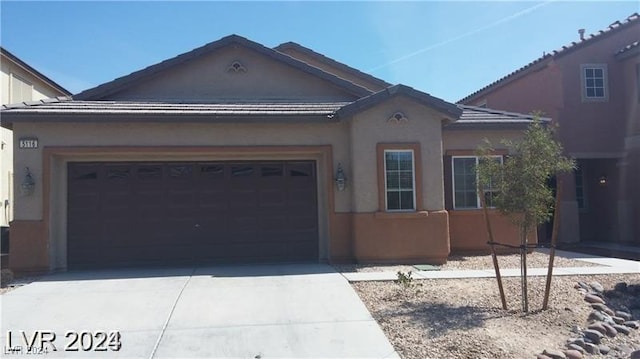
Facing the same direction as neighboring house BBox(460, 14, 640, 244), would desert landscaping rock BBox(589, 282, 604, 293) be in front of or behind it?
in front

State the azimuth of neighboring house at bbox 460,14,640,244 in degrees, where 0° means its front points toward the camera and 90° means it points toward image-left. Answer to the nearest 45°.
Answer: approximately 0°

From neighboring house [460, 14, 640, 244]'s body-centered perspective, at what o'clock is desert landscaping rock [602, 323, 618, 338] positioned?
The desert landscaping rock is roughly at 12 o'clock from the neighboring house.

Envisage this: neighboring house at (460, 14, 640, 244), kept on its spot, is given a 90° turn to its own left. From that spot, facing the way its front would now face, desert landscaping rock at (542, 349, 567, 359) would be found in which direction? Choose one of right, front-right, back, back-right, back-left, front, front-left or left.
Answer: right

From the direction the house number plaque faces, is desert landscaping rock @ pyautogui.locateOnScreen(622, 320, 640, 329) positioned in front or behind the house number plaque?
in front

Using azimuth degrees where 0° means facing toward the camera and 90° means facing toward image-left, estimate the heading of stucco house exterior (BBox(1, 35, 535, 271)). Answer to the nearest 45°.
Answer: approximately 0°

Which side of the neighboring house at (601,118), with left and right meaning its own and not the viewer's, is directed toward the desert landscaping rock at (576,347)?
front

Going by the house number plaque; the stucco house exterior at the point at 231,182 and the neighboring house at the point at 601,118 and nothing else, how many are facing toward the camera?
3

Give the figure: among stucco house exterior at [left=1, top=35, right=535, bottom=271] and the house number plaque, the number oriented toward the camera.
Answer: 2

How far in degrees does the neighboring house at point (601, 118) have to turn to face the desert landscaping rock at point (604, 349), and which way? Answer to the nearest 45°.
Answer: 0° — it already faces it
